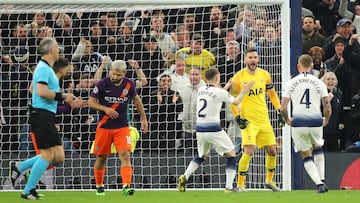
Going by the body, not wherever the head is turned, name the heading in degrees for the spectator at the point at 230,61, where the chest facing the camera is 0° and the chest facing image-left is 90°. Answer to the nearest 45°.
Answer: approximately 0°

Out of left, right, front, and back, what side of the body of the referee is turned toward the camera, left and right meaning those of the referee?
right

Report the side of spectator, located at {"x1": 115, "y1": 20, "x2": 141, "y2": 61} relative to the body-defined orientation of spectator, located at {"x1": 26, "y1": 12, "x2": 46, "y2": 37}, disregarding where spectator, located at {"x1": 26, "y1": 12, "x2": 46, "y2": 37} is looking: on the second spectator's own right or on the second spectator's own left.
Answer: on the second spectator's own left

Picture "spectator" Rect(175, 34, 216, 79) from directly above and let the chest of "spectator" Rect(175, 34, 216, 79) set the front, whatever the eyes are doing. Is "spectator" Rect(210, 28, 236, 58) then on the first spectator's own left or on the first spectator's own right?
on the first spectator's own left

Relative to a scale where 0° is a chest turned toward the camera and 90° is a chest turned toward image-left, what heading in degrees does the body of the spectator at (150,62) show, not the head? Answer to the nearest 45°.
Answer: approximately 0°

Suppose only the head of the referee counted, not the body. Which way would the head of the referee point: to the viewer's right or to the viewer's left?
to the viewer's right
